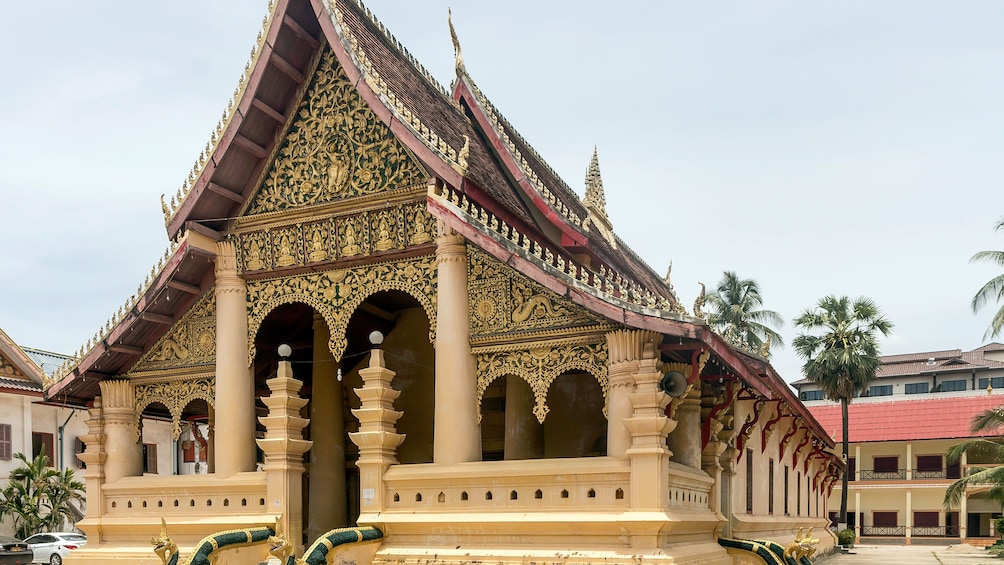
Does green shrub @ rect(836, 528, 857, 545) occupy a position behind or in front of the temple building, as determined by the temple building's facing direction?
behind

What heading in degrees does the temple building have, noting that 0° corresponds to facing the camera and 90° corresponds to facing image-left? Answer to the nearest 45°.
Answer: approximately 45°

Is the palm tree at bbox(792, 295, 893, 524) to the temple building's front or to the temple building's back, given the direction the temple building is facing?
to the back
